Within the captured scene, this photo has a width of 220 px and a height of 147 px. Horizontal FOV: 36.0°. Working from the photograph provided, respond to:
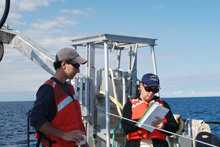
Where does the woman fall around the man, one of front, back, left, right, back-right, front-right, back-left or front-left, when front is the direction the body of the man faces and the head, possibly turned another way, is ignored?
left

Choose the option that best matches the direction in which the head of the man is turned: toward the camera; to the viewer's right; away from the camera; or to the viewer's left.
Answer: to the viewer's right

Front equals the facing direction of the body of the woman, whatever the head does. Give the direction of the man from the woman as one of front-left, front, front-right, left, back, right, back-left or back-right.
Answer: front-right

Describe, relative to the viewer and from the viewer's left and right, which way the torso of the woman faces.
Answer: facing the viewer

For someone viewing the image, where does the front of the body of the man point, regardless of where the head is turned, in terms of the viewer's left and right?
facing the viewer and to the right of the viewer

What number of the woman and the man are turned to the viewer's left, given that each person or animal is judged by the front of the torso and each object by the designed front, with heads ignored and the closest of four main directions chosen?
0
